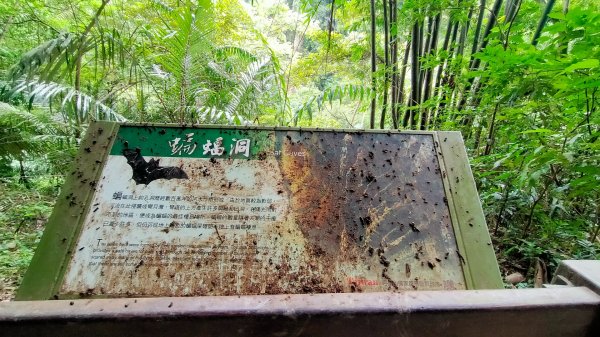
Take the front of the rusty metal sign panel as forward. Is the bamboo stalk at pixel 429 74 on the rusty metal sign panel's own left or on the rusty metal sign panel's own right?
on the rusty metal sign panel's own left

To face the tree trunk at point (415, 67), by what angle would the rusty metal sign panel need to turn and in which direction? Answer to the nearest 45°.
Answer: approximately 135° to its left

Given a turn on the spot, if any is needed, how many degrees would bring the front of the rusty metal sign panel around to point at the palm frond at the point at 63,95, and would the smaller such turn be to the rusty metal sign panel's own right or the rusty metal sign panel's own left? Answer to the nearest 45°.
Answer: approximately 135° to the rusty metal sign panel's own right

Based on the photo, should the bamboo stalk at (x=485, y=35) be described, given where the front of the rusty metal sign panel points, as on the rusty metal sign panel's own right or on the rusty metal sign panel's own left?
on the rusty metal sign panel's own left

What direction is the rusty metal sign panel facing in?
toward the camera
